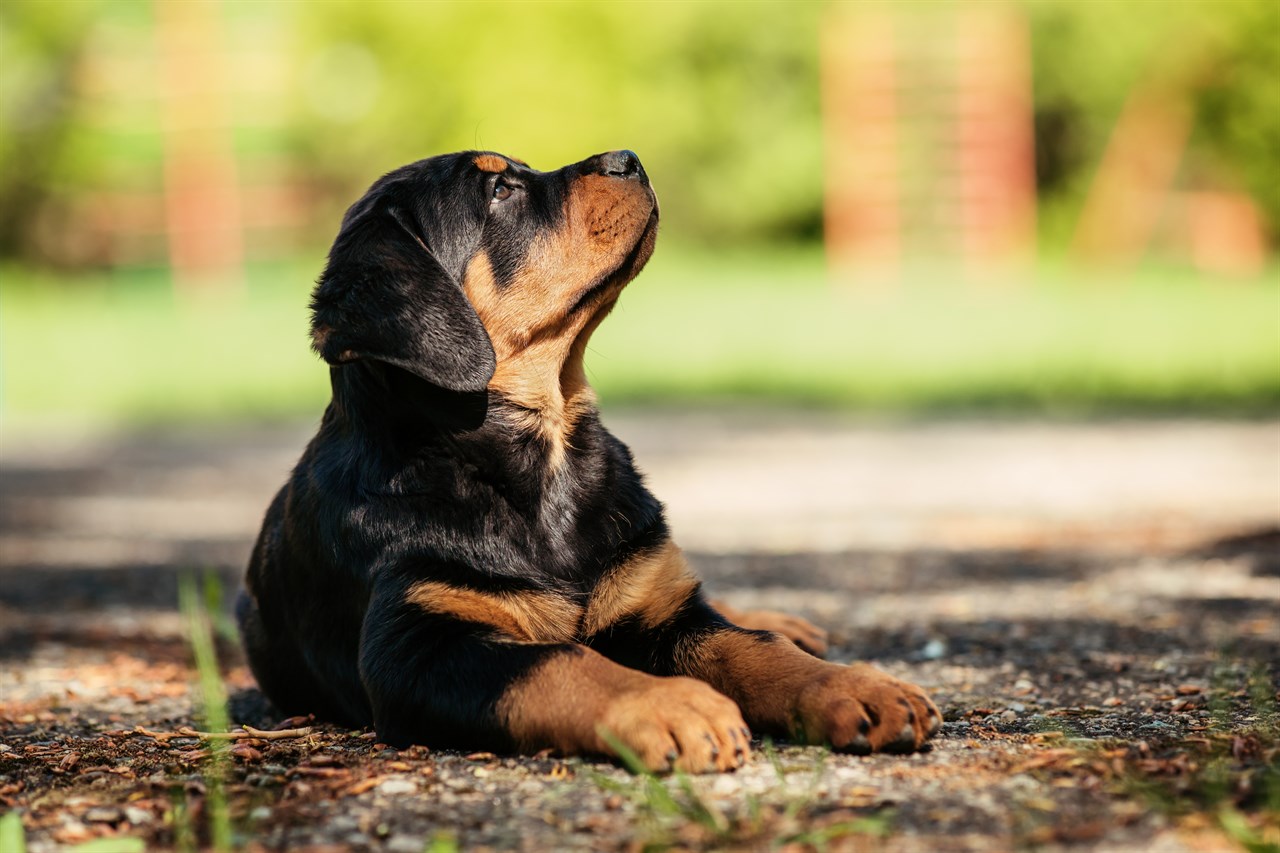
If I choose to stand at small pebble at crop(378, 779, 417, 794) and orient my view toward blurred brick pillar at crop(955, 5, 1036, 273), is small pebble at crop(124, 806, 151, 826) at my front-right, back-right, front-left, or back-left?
back-left

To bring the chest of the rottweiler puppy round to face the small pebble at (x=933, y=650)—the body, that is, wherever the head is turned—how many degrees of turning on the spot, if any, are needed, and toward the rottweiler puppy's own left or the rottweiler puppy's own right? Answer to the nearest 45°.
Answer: approximately 90° to the rottweiler puppy's own left

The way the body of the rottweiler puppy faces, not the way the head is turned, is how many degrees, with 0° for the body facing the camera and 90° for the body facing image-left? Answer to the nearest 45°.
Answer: approximately 315°

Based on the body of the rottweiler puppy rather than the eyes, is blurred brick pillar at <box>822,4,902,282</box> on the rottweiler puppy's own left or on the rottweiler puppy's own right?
on the rottweiler puppy's own left

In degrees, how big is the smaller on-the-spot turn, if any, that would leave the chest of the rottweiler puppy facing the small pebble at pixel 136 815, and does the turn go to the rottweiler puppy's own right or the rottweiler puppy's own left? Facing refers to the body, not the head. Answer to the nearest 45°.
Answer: approximately 90° to the rottweiler puppy's own right

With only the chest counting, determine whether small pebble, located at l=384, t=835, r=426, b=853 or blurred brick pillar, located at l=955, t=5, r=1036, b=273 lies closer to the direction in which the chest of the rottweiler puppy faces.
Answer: the small pebble

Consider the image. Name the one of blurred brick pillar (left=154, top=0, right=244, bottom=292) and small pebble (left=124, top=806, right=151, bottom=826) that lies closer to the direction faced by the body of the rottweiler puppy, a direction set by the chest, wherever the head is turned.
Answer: the small pebble

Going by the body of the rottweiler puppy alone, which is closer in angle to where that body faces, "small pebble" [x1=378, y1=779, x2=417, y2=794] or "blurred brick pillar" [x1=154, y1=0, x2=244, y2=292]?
the small pebble

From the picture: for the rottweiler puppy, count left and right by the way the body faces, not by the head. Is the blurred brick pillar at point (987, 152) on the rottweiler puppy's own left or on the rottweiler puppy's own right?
on the rottweiler puppy's own left

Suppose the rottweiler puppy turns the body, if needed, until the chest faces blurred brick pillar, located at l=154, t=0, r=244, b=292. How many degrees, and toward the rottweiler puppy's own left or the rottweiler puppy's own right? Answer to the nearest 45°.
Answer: approximately 135° to the rottweiler puppy's own left
